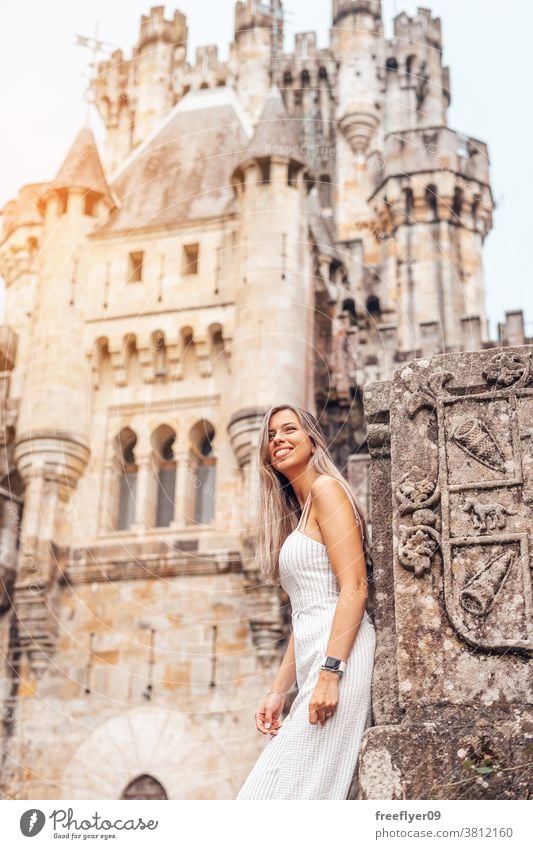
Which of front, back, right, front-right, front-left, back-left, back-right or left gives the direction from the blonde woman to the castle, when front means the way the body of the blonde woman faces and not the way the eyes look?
back-right

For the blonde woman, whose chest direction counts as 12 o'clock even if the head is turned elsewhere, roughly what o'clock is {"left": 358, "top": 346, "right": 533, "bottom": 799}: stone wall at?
The stone wall is roughly at 8 o'clock from the blonde woman.

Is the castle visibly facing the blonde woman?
yes

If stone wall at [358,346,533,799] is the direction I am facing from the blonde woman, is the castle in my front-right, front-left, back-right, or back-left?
back-left
